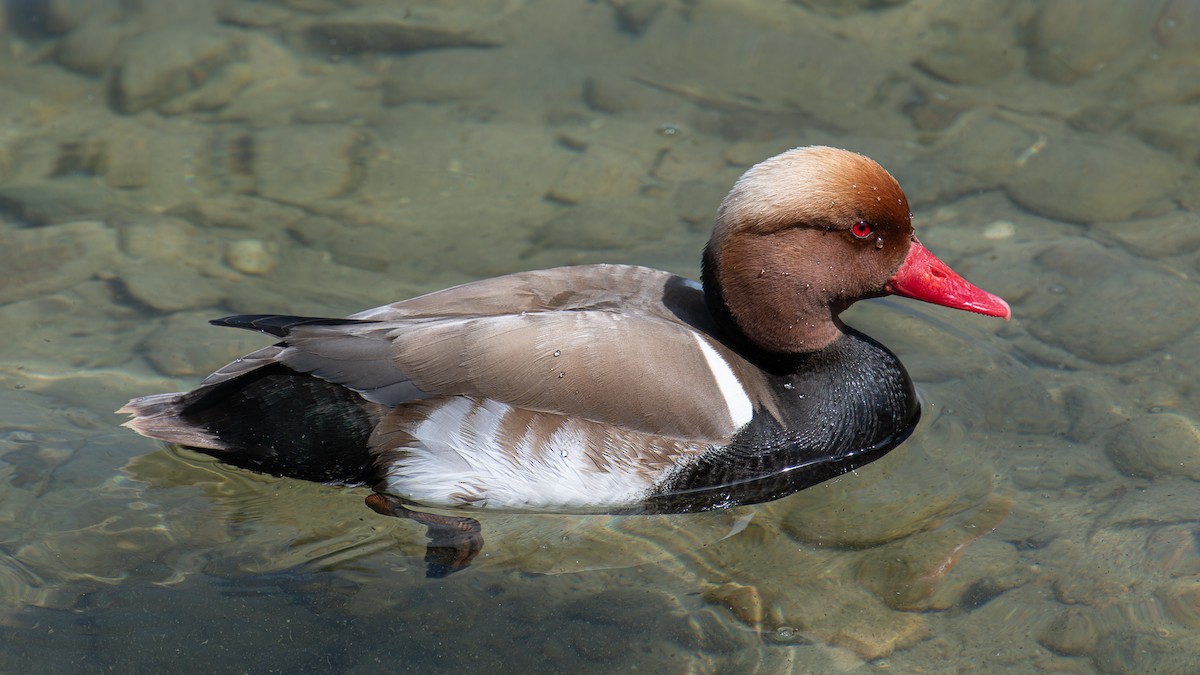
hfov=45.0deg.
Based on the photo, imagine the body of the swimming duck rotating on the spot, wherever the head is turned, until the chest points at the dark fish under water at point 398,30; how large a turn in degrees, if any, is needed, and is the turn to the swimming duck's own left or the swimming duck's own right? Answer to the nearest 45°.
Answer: approximately 90° to the swimming duck's own left

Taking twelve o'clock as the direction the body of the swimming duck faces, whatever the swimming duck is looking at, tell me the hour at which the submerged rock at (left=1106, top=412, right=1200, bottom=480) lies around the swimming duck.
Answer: The submerged rock is roughly at 12 o'clock from the swimming duck.

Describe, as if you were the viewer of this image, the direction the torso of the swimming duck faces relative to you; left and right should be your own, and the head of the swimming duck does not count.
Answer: facing to the right of the viewer
